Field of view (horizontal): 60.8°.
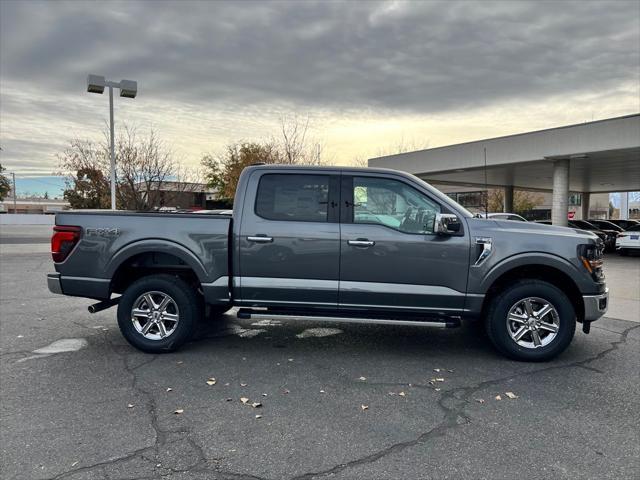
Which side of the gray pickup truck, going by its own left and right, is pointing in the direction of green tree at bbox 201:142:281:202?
left

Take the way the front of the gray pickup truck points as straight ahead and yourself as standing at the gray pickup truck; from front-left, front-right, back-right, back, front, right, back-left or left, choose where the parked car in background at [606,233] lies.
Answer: front-left

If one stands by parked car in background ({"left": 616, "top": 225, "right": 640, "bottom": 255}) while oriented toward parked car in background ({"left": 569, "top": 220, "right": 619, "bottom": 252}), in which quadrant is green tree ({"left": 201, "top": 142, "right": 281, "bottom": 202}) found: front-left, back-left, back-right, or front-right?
front-left

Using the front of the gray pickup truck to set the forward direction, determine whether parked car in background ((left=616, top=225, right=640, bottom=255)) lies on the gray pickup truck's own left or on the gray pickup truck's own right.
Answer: on the gray pickup truck's own left

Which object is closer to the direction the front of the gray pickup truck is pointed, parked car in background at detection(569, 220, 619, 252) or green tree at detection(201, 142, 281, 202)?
the parked car in background

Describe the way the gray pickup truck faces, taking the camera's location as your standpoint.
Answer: facing to the right of the viewer

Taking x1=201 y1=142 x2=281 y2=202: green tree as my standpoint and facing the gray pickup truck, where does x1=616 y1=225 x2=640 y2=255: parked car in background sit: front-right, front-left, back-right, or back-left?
front-left
